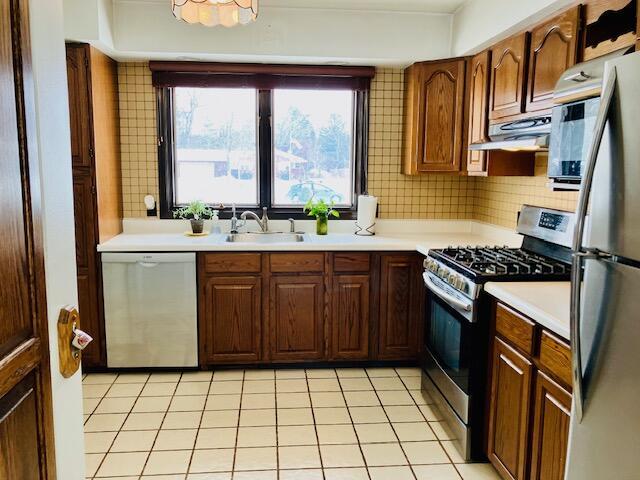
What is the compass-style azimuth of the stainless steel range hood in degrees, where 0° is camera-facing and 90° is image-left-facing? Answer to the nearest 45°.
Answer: approximately 45°

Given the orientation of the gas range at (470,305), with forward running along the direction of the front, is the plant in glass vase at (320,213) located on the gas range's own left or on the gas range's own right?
on the gas range's own right

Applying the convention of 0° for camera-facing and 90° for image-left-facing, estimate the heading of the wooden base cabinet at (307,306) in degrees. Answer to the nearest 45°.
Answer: approximately 0°

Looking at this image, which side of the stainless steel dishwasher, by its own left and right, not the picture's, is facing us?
front

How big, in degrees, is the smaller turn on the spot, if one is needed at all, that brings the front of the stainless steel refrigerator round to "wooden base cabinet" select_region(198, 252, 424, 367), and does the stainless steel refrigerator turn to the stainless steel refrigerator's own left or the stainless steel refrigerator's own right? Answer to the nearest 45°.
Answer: approximately 90° to the stainless steel refrigerator's own right

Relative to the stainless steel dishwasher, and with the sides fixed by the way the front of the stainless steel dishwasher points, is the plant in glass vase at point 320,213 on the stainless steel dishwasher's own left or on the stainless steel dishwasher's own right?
on the stainless steel dishwasher's own left

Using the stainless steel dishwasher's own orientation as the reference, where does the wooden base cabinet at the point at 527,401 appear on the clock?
The wooden base cabinet is roughly at 11 o'clock from the stainless steel dishwasher.

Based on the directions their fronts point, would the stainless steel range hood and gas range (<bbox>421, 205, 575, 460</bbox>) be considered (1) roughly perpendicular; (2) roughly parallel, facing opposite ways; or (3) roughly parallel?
roughly parallel

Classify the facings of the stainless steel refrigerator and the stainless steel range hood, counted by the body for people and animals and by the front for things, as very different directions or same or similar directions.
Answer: same or similar directions

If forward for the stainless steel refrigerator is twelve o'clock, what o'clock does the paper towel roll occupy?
The paper towel roll is roughly at 3 o'clock from the stainless steel refrigerator.

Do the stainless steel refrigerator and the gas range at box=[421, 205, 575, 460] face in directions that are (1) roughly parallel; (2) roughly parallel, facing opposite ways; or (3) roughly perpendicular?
roughly parallel

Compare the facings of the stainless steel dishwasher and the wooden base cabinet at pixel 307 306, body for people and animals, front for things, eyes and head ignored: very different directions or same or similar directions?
same or similar directions

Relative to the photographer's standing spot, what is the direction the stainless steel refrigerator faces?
facing the viewer and to the left of the viewer

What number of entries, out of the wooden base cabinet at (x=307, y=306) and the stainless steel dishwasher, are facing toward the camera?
2

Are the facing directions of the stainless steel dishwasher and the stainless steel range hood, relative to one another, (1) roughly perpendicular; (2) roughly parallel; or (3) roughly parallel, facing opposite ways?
roughly perpendicular

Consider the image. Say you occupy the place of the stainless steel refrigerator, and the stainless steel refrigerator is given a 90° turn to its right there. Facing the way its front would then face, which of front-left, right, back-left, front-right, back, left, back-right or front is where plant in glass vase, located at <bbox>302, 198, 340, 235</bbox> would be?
front
